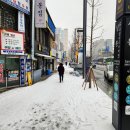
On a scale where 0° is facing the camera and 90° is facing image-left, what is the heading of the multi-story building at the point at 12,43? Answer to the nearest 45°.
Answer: approximately 315°

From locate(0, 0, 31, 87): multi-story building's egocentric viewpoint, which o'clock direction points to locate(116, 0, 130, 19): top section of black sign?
The top section of black sign is roughly at 1 o'clock from the multi-story building.

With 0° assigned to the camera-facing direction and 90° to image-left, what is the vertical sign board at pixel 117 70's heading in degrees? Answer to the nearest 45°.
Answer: approximately 45°

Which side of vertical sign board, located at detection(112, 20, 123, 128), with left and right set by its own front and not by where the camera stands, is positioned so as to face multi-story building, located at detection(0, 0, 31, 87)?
right

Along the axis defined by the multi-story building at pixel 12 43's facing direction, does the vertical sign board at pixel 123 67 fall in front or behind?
in front

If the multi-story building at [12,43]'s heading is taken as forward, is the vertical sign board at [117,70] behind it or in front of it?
in front
